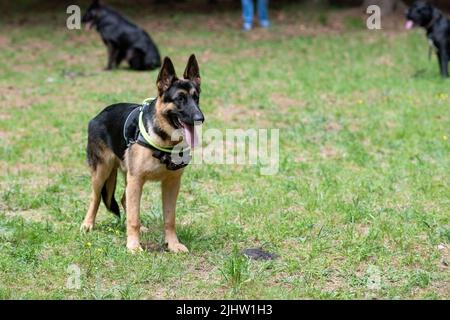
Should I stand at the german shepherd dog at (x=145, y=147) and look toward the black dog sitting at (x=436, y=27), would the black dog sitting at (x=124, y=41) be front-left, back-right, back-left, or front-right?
front-left

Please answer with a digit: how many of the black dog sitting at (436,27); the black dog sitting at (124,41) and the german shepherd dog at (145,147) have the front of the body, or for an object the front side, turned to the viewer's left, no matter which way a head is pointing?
2

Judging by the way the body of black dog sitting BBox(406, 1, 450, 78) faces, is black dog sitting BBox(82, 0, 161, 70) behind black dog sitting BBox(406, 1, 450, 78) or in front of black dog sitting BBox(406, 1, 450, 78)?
in front

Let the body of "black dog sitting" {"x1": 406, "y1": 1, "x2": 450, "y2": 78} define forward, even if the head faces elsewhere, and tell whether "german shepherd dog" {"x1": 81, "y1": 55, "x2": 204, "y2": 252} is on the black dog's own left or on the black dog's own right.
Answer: on the black dog's own left

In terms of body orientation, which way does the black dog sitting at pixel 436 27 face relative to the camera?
to the viewer's left

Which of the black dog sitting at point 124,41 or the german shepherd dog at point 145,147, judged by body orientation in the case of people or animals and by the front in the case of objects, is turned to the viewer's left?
the black dog sitting

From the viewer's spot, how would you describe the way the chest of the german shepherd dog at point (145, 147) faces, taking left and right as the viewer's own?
facing the viewer and to the right of the viewer

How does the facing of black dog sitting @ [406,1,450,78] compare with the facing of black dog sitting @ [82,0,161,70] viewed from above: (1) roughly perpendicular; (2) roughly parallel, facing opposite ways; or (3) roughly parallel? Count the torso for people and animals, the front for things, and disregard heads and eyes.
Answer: roughly parallel

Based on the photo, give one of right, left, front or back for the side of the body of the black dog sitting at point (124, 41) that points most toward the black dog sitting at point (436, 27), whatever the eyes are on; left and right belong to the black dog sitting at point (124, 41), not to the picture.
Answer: back

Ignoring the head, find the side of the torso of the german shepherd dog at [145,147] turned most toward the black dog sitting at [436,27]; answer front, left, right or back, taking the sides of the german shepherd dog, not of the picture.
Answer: left

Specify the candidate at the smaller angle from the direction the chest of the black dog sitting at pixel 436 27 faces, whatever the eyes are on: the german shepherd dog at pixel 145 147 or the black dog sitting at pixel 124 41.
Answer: the black dog sitting

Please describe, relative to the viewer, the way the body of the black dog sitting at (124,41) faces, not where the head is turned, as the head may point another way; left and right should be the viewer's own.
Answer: facing to the left of the viewer

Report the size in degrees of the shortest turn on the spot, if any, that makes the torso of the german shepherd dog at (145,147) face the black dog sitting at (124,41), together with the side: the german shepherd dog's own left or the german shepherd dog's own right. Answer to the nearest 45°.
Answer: approximately 135° to the german shepherd dog's own left

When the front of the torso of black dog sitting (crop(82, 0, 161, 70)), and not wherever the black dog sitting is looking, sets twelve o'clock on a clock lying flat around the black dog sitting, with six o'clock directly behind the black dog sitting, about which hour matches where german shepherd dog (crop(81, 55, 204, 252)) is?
The german shepherd dog is roughly at 9 o'clock from the black dog sitting.

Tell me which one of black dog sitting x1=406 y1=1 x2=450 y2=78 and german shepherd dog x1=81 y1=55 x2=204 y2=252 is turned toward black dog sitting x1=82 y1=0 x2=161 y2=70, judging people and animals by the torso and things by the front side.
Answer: black dog sitting x1=406 y1=1 x2=450 y2=78
